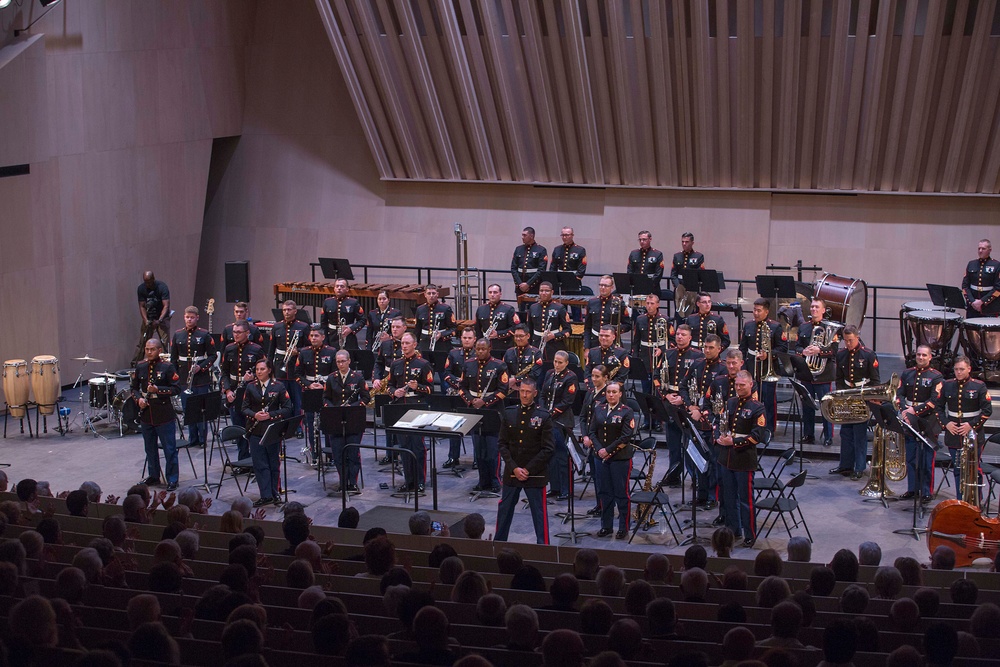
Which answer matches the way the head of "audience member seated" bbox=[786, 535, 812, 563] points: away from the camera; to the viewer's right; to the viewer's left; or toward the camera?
away from the camera

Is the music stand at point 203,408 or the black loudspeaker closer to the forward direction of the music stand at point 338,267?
the black loudspeaker

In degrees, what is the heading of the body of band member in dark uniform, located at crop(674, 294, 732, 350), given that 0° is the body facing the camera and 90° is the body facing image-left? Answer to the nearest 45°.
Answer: approximately 45°

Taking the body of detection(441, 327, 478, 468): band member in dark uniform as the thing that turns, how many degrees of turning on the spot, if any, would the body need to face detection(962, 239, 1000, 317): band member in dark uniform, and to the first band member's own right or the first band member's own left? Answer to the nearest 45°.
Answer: approximately 90° to the first band member's own left

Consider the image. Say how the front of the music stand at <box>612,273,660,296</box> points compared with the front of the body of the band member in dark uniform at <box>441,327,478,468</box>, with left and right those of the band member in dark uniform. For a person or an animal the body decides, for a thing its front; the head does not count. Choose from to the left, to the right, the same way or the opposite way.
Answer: the opposite way

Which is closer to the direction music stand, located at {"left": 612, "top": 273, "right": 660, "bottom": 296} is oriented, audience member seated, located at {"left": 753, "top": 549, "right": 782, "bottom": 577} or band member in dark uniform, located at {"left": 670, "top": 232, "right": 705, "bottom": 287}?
the band member in dark uniform

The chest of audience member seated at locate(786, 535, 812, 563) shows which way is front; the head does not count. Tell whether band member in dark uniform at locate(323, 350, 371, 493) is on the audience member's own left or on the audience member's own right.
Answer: on the audience member's own left

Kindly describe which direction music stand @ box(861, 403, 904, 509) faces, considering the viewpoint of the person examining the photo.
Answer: facing away from the viewer and to the right of the viewer

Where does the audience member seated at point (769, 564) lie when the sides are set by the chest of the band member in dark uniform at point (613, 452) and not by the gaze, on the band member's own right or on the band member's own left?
on the band member's own left

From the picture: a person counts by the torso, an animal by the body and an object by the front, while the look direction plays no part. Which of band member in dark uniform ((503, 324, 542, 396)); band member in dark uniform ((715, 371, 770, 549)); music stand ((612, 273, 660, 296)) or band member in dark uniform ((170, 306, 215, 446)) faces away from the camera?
the music stand

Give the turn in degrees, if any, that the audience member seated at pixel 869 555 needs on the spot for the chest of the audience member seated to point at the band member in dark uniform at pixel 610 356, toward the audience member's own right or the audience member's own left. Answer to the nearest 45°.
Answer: approximately 45° to the audience member's own left

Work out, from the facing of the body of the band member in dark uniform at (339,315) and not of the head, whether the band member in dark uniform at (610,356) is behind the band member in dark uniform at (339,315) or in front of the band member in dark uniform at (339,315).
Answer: in front

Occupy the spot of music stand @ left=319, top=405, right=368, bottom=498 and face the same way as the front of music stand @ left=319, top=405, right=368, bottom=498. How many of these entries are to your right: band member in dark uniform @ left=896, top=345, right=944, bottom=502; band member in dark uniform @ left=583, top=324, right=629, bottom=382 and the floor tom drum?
2

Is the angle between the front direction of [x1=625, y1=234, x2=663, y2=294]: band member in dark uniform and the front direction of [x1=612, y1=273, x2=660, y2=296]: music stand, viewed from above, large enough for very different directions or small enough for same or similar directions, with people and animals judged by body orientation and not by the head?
very different directions

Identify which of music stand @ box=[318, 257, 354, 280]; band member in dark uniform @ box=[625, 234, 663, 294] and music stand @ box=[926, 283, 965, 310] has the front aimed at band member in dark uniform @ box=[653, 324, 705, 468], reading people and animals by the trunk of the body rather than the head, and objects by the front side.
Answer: band member in dark uniform @ box=[625, 234, 663, 294]

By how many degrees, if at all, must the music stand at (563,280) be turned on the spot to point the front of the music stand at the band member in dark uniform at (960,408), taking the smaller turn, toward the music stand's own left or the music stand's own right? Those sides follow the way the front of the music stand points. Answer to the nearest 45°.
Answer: approximately 135° to the music stand's own right
